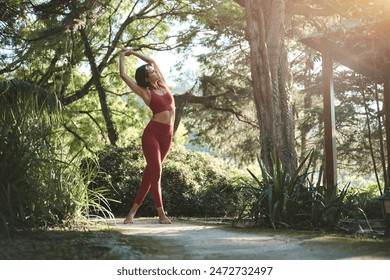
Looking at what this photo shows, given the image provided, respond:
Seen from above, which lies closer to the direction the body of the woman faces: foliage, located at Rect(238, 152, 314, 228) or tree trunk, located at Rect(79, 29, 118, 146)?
the foliage

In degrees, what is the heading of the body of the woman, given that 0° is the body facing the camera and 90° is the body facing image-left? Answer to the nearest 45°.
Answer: approximately 315°

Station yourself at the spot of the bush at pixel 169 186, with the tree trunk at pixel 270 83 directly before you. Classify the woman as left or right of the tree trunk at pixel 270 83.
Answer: right

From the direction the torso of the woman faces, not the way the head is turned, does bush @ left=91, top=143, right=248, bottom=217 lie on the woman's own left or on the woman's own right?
on the woman's own left

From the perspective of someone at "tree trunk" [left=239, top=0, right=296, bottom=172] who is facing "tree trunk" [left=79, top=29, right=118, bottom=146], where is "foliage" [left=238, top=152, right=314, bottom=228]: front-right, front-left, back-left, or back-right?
back-left

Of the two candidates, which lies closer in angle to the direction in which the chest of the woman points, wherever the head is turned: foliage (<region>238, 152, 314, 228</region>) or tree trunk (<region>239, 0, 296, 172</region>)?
the foliage

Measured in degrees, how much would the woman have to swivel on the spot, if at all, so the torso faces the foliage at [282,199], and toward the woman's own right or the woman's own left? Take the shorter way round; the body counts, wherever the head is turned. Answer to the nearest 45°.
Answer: approximately 45° to the woman's own left

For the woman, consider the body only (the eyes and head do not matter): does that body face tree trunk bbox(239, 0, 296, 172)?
no
